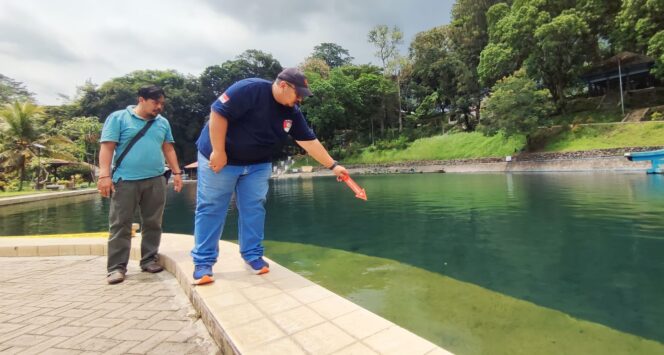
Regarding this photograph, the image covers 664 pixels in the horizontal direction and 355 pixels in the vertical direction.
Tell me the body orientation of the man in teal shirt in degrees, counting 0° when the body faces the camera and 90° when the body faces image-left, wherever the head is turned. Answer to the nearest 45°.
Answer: approximately 315°

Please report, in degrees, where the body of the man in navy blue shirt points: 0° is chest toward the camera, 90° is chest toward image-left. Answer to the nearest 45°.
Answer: approximately 315°

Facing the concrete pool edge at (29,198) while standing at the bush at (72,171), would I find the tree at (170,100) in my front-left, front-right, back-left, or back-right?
back-left

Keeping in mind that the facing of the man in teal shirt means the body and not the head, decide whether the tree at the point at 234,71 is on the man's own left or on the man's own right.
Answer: on the man's own left

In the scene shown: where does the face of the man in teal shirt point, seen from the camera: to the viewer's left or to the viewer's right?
to the viewer's right

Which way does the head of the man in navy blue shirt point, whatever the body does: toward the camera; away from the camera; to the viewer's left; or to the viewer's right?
to the viewer's right

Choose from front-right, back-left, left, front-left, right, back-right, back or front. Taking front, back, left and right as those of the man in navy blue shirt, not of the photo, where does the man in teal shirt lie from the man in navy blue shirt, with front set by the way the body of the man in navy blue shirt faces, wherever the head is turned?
back

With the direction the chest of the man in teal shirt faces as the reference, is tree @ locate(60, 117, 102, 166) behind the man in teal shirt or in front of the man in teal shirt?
behind

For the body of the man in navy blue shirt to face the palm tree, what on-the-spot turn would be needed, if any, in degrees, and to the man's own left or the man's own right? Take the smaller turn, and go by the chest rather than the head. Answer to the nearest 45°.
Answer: approximately 180°
